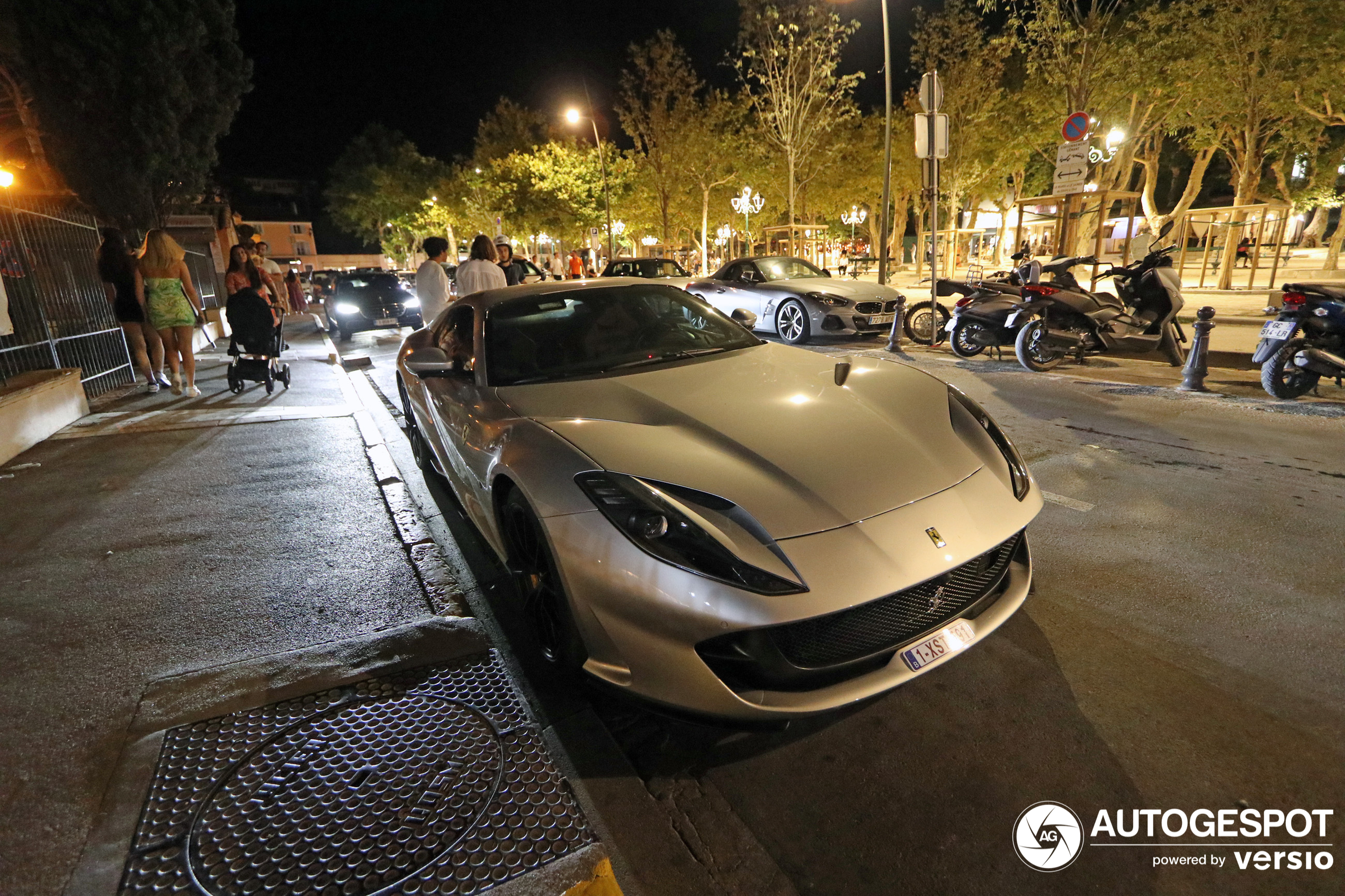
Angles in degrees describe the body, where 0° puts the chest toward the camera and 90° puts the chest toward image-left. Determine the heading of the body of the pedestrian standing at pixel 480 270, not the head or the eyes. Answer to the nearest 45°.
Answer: approximately 180°

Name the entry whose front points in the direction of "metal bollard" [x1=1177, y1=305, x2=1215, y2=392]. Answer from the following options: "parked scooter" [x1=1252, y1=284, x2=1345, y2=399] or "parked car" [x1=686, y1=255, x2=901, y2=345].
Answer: the parked car

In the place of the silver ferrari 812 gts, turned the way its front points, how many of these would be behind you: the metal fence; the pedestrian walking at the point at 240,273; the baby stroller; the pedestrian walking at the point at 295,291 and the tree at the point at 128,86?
5

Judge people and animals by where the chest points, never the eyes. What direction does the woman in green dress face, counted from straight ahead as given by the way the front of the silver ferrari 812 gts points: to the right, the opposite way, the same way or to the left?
the opposite way

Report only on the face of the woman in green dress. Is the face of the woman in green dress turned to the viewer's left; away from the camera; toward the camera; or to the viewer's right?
away from the camera

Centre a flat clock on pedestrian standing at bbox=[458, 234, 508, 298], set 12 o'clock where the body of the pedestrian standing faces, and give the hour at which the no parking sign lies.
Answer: The no parking sign is roughly at 3 o'clock from the pedestrian standing.

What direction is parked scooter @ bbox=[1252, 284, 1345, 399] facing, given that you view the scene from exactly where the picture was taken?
facing away from the viewer and to the right of the viewer

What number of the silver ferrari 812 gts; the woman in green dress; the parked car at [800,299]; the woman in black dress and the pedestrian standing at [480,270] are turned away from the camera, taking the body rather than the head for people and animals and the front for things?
3

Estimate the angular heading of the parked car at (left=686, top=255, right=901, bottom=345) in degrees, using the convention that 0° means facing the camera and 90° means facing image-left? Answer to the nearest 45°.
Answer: approximately 315°

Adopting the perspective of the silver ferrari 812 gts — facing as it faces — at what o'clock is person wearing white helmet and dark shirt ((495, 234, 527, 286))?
The person wearing white helmet and dark shirt is roughly at 7 o'clock from the silver ferrari 812 gts.

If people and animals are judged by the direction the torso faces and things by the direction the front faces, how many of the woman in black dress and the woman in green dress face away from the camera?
2

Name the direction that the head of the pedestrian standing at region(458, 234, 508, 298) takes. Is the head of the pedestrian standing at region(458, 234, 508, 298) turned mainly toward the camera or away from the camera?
away from the camera

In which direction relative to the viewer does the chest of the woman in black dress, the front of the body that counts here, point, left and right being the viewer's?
facing away from the viewer

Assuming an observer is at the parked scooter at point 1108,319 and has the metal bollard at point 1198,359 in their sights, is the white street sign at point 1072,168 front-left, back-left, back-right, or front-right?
back-left

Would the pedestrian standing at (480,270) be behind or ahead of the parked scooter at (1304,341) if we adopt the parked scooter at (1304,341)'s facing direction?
behind

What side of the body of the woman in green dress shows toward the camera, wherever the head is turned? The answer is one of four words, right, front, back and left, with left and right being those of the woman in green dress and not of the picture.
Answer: back
